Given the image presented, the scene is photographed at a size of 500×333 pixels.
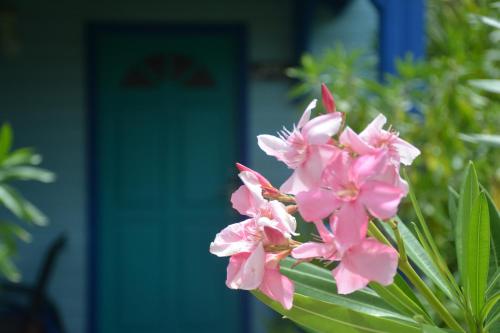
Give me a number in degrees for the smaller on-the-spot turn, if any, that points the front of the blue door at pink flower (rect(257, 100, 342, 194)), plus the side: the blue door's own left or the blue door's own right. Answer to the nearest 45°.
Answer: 0° — it already faces it

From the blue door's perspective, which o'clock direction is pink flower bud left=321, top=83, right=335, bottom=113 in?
The pink flower bud is roughly at 12 o'clock from the blue door.

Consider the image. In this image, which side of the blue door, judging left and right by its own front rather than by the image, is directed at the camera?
front

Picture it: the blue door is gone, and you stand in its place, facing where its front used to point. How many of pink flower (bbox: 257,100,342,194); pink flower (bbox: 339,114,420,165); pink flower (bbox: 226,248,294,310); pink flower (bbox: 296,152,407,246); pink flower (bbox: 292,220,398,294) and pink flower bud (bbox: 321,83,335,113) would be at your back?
0

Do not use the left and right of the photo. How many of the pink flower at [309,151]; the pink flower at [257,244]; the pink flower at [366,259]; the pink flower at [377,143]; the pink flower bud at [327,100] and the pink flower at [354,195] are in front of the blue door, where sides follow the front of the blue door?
6

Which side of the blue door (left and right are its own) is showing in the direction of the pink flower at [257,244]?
front

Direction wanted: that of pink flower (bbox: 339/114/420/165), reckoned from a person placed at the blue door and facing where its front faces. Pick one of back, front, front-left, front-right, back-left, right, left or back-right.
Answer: front

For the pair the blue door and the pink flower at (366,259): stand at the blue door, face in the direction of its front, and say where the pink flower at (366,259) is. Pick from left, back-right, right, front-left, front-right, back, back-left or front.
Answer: front

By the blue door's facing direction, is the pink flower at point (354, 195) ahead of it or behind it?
ahead

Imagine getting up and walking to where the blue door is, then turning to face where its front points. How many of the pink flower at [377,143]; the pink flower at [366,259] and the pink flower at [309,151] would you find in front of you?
3

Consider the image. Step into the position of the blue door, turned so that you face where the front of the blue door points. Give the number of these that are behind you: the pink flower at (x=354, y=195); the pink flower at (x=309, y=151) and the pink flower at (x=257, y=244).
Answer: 0

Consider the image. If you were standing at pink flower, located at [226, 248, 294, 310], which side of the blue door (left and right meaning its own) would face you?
front
